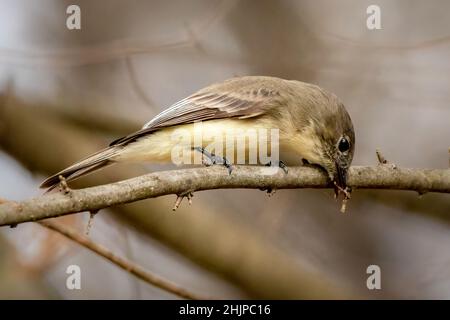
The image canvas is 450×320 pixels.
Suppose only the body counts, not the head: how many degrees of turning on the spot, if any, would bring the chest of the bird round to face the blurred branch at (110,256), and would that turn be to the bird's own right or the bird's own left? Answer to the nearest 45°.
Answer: approximately 135° to the bird's own right

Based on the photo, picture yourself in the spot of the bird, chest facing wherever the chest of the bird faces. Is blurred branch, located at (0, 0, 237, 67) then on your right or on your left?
on your left

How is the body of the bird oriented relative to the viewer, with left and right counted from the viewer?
facing to the right of the viewer
